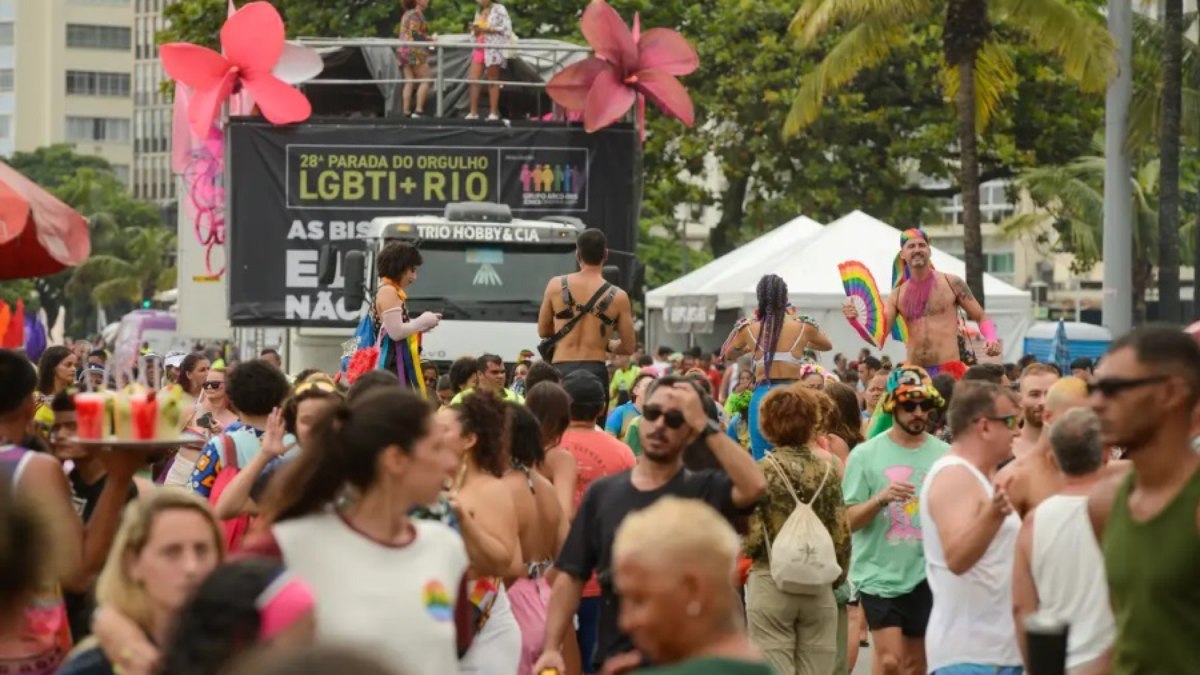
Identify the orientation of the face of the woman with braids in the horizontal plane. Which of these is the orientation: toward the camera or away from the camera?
away from the camera

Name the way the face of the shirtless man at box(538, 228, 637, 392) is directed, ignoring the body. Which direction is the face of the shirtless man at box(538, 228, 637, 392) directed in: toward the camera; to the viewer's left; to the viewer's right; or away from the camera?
away from the camera

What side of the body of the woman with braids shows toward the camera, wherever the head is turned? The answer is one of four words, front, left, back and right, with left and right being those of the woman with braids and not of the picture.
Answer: back

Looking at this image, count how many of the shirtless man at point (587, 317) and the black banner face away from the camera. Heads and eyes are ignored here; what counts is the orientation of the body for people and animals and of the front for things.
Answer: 1

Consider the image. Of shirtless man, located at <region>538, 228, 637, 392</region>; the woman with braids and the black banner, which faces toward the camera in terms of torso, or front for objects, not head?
the black banner

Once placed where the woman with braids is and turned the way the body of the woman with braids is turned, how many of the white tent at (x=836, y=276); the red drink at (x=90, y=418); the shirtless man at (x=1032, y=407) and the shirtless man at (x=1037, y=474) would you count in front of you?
1

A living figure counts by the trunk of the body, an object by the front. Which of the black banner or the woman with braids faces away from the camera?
the woman with braids

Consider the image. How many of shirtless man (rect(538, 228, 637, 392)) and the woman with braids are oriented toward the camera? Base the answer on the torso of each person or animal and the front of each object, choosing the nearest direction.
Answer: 0

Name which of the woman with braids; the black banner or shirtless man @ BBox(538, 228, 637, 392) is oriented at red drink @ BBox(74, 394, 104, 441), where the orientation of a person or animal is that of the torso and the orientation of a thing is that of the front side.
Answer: the black banner

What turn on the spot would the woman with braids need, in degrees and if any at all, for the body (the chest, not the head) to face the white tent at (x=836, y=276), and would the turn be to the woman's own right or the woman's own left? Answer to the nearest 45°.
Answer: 0° — they already face it

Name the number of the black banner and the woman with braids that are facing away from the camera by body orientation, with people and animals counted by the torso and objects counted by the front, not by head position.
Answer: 1

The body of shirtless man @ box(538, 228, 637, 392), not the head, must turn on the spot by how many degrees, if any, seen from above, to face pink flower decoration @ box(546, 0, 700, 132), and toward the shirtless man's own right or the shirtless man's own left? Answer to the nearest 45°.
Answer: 0° — they already face it

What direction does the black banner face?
toward the camera

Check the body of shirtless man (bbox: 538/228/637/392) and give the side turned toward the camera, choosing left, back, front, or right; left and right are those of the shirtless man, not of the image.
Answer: back
